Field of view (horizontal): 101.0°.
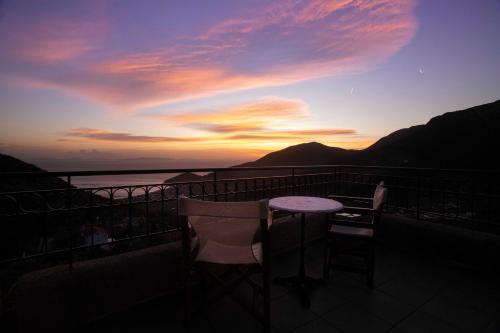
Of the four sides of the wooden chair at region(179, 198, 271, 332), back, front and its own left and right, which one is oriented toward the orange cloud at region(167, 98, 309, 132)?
front

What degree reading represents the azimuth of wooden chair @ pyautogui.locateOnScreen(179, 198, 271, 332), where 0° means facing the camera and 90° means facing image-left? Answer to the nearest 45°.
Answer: approximately 180°

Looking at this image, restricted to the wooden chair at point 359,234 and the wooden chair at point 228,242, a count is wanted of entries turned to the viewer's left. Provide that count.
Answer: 1

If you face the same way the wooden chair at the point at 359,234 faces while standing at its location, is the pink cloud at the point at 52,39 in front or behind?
in front

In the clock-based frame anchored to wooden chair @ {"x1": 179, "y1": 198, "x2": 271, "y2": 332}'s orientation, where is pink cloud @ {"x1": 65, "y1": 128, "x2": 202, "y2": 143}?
The pink cloud is roughly at 11 o'clock from the wooden chair.

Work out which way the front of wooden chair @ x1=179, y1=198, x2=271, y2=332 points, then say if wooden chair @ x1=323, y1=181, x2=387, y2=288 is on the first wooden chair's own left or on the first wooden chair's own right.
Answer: on the first wooden chair's own right

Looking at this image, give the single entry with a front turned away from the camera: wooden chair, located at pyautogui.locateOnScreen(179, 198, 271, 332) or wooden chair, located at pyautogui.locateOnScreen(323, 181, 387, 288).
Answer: wooden chair, located at pyautogui.locateOnScreen(179, 198, 271, 332)

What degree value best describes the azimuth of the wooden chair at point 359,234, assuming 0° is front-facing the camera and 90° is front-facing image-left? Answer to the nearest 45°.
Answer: approximately 90°

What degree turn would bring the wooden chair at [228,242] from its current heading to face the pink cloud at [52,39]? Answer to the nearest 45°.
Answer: approximately 45° to its left

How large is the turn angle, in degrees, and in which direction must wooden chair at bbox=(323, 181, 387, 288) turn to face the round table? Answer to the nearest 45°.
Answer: approximately 45° to its left
